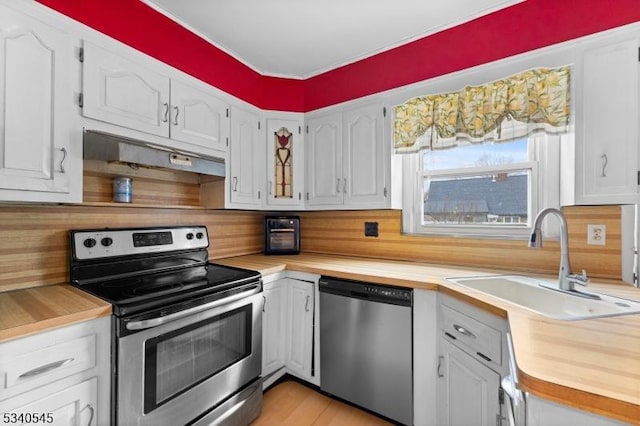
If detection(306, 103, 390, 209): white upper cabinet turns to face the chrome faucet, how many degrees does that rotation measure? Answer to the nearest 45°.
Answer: approximately 90° to its left

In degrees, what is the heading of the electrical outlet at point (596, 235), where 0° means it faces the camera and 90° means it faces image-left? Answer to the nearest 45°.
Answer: approximately 0°

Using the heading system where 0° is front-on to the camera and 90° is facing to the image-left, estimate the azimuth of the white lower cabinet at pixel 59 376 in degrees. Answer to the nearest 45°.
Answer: approximately 315°

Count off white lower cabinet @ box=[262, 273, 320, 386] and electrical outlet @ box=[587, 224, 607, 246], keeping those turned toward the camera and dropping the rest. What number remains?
2

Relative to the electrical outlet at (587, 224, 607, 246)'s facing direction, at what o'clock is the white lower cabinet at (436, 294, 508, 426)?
The white lower cabinet is roughly at 1 o'clock from the electrical outlet.

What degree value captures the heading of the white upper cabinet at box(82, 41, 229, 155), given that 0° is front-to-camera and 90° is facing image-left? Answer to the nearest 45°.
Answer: approximately 315°
